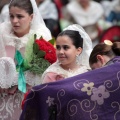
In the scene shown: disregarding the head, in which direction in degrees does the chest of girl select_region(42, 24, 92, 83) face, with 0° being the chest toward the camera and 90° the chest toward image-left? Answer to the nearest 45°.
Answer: approximately 45°

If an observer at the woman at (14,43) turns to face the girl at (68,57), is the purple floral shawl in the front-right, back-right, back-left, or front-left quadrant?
front-right

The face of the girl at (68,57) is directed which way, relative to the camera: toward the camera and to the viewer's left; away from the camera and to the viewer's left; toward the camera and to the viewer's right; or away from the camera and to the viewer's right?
toward the camera and to the viewer's left

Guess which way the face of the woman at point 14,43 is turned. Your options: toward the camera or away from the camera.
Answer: toward the camera
